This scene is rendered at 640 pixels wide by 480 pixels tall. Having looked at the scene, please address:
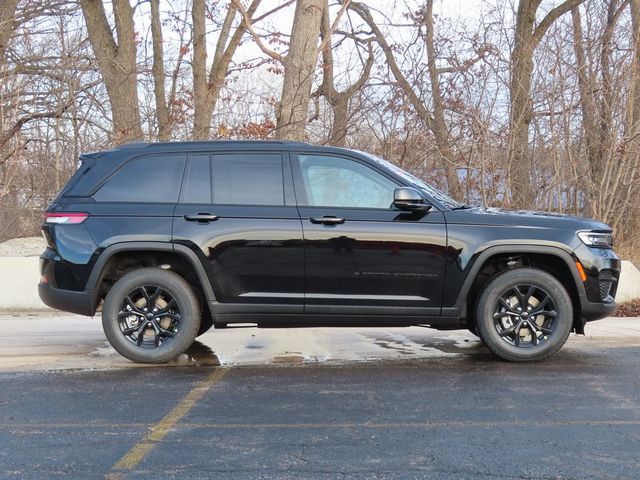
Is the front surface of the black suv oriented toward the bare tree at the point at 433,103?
no

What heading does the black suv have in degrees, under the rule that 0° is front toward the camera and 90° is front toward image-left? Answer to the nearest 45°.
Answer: approximately 270°
